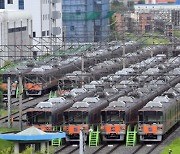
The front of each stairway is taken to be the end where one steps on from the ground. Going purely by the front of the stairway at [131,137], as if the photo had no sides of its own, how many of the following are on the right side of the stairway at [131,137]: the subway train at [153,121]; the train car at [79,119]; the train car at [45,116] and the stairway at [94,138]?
3

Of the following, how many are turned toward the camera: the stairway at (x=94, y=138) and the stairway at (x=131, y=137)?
2

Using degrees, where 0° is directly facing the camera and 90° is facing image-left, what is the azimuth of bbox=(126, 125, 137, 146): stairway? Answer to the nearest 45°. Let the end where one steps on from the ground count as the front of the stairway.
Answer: approximately 0°

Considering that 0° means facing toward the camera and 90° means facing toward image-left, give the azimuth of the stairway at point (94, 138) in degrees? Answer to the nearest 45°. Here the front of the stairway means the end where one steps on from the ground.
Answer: approximately 0°

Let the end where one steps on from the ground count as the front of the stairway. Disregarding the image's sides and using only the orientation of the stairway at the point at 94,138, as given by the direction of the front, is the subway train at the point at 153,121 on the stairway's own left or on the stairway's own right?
on the stairway's own left

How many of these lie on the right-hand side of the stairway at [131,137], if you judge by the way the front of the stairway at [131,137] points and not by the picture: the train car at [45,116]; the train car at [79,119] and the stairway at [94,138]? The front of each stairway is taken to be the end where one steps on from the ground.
3

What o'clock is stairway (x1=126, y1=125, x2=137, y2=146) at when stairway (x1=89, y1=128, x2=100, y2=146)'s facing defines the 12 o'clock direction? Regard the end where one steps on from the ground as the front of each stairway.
stairway (x1=126, y1=125, x2=137, y2=146) is roughly at 9 o'clock from stairway (x1=89, y1=128, x2=100, y2=146).

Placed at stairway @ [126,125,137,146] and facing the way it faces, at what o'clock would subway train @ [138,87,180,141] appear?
The subway train is roughly at 9 o'clock from the stairway.

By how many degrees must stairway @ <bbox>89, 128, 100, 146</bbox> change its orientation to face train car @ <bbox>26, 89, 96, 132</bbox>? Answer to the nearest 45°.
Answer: approximately 90° to its right
